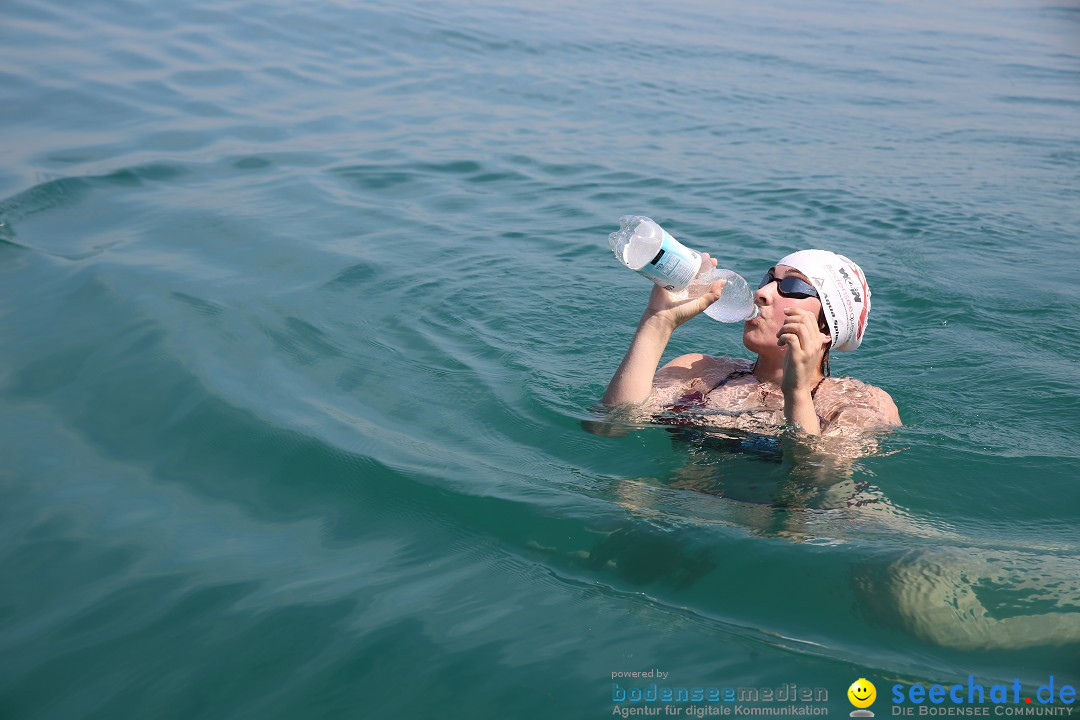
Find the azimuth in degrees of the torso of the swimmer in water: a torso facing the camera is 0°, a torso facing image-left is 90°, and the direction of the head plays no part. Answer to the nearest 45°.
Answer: approximately 45°
